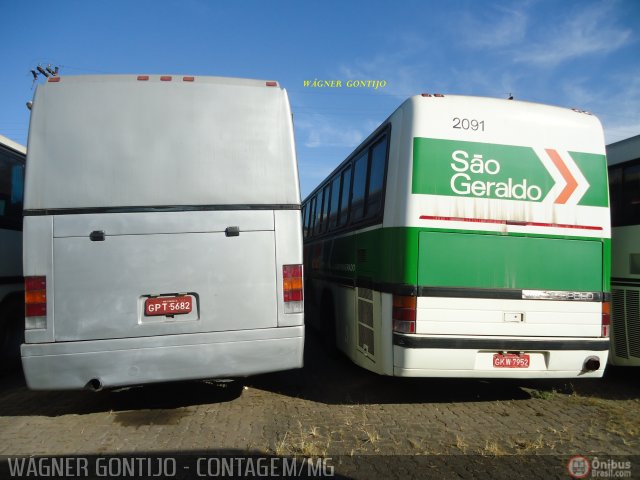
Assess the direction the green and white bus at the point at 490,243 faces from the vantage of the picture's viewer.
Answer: facing away from the viewer and to the left of the viewer

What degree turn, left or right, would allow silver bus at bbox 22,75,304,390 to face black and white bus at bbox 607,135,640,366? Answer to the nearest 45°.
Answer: approximately 90° to its right

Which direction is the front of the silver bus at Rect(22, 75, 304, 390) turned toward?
away from the camera

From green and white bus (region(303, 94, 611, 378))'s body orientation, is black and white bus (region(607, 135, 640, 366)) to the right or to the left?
on its right
